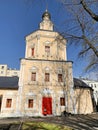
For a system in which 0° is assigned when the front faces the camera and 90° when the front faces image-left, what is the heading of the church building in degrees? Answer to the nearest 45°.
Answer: approximately 0°
